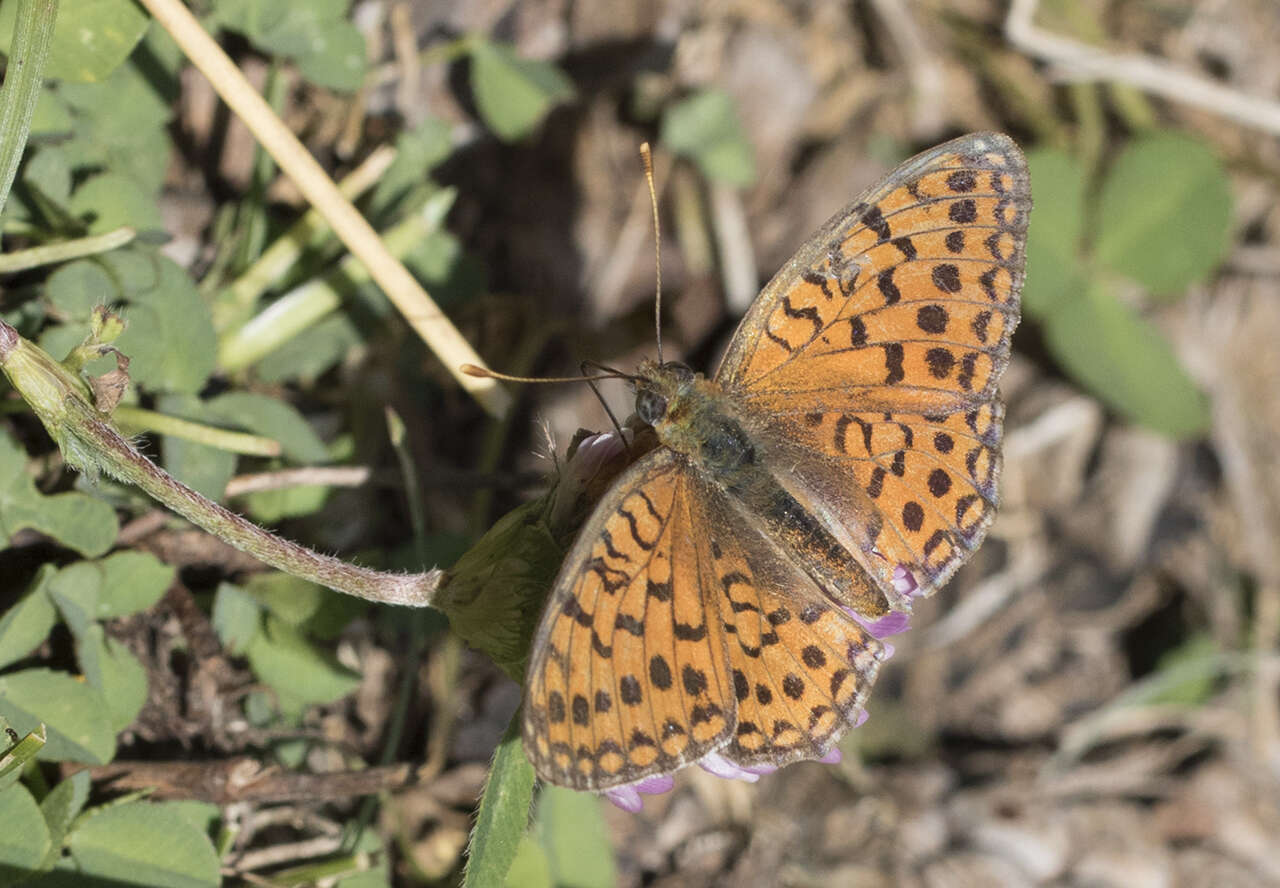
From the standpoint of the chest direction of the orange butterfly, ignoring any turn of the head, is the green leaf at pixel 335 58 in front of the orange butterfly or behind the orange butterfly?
in front

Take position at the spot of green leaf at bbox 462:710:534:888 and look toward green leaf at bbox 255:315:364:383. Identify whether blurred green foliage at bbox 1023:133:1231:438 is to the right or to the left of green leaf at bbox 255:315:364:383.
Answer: right

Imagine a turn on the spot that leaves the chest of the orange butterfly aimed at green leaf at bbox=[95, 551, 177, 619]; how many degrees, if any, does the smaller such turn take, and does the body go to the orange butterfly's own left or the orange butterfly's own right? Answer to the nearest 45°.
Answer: approximately 45° to the orange butterfly's own left

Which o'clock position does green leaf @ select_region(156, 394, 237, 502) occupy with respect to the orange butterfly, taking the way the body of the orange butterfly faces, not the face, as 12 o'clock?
The green leaf is roughly at 11 o'clock from the orange butterfly.

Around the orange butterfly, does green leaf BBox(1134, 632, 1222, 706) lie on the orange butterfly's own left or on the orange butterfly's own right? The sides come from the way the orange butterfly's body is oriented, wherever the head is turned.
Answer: on the orange butterfly's own right

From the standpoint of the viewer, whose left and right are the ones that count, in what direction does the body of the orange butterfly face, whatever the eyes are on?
facing away from the viewer and to the left of the viewer

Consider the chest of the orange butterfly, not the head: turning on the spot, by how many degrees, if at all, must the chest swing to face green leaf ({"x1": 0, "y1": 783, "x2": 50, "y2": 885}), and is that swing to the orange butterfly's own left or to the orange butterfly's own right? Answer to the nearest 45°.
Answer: approximately 45° to the orange butterfly's own left

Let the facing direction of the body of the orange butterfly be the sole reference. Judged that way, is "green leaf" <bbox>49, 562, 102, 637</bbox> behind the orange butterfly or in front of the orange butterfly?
in front

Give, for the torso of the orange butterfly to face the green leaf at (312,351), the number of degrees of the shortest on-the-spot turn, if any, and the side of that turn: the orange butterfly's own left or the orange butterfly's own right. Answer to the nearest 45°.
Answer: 0° — it already faces it

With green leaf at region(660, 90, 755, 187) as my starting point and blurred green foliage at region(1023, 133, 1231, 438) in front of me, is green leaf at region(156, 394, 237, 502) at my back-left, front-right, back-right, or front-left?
back-right

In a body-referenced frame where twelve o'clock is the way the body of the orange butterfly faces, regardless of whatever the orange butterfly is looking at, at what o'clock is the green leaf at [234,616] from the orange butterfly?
The green leaf is roughly at 11 o'clock from the orange butterfly.

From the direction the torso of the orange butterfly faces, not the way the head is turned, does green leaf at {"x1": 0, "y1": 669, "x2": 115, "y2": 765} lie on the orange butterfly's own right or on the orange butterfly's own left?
on the orange butterfly's own left
